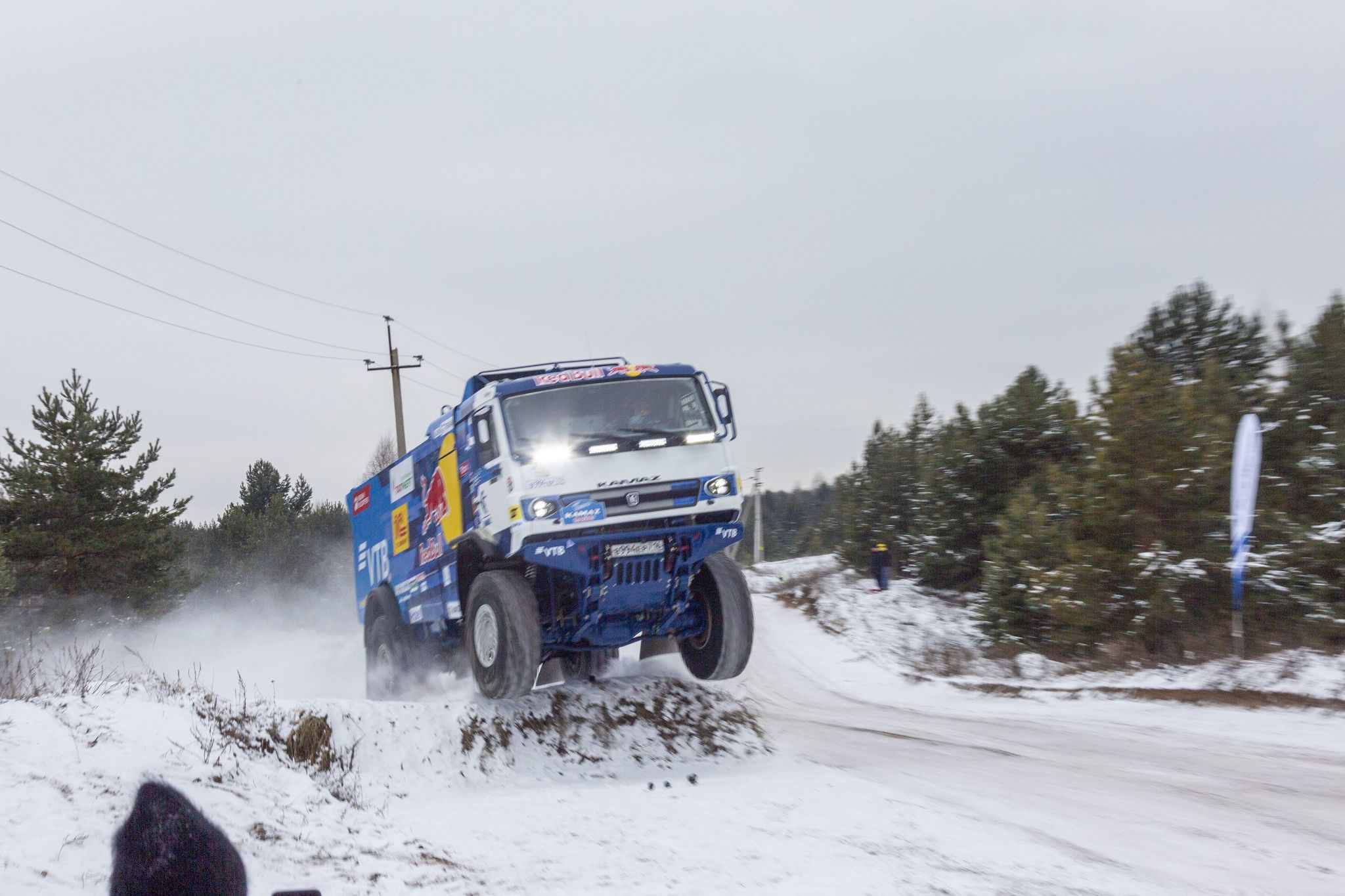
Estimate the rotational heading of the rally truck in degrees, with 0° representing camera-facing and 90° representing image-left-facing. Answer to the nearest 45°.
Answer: approximately 315°

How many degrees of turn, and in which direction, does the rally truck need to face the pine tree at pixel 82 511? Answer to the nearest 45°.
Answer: approximately 180°
